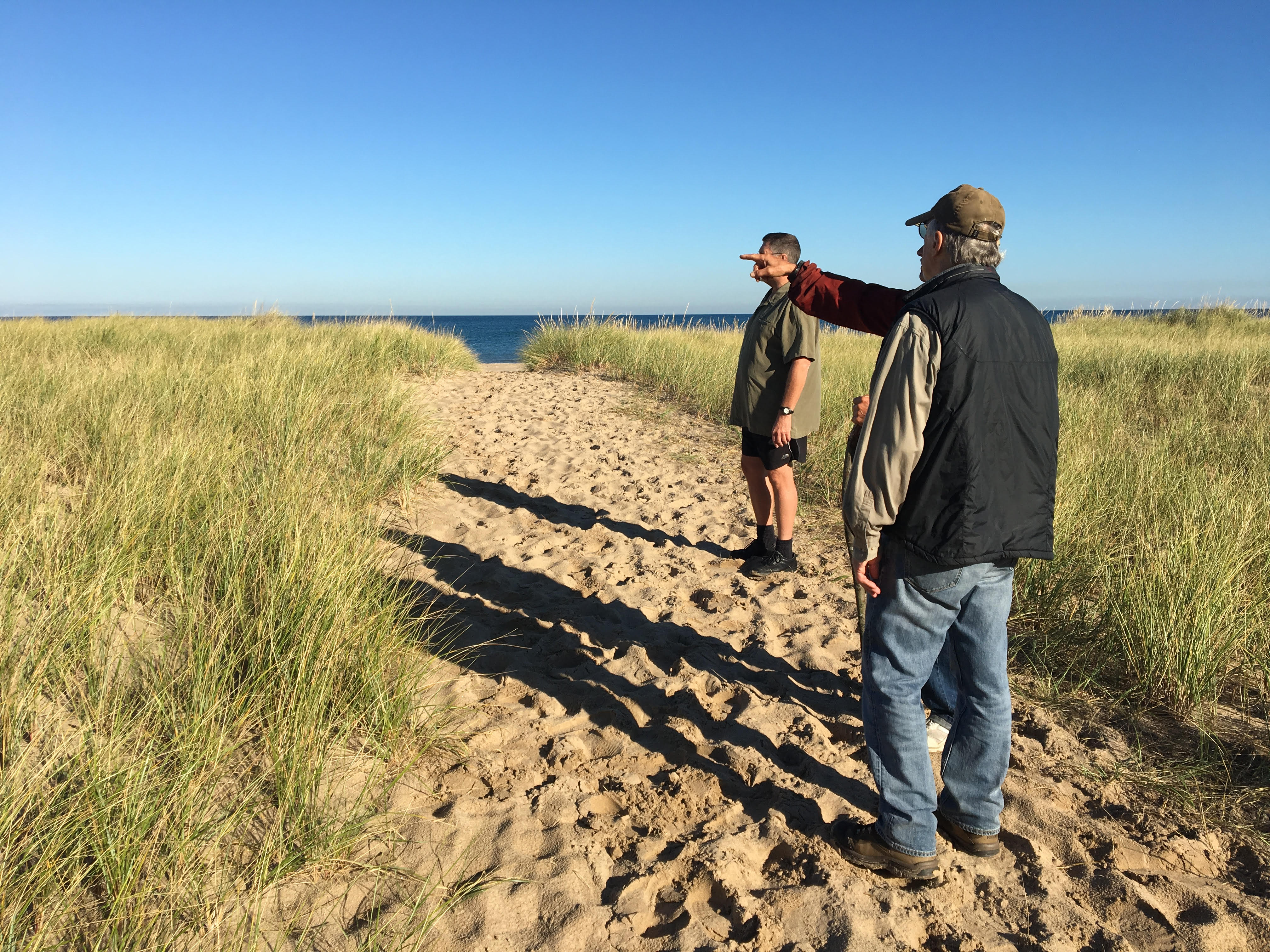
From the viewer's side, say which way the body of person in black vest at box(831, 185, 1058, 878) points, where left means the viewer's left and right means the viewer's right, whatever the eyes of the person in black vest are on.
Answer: facing away from the viewer and to the left of the viewer

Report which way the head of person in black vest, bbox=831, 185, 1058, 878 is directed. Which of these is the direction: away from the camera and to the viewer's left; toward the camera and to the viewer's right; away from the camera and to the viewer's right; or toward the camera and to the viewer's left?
away from the camera and to the viewer's left
